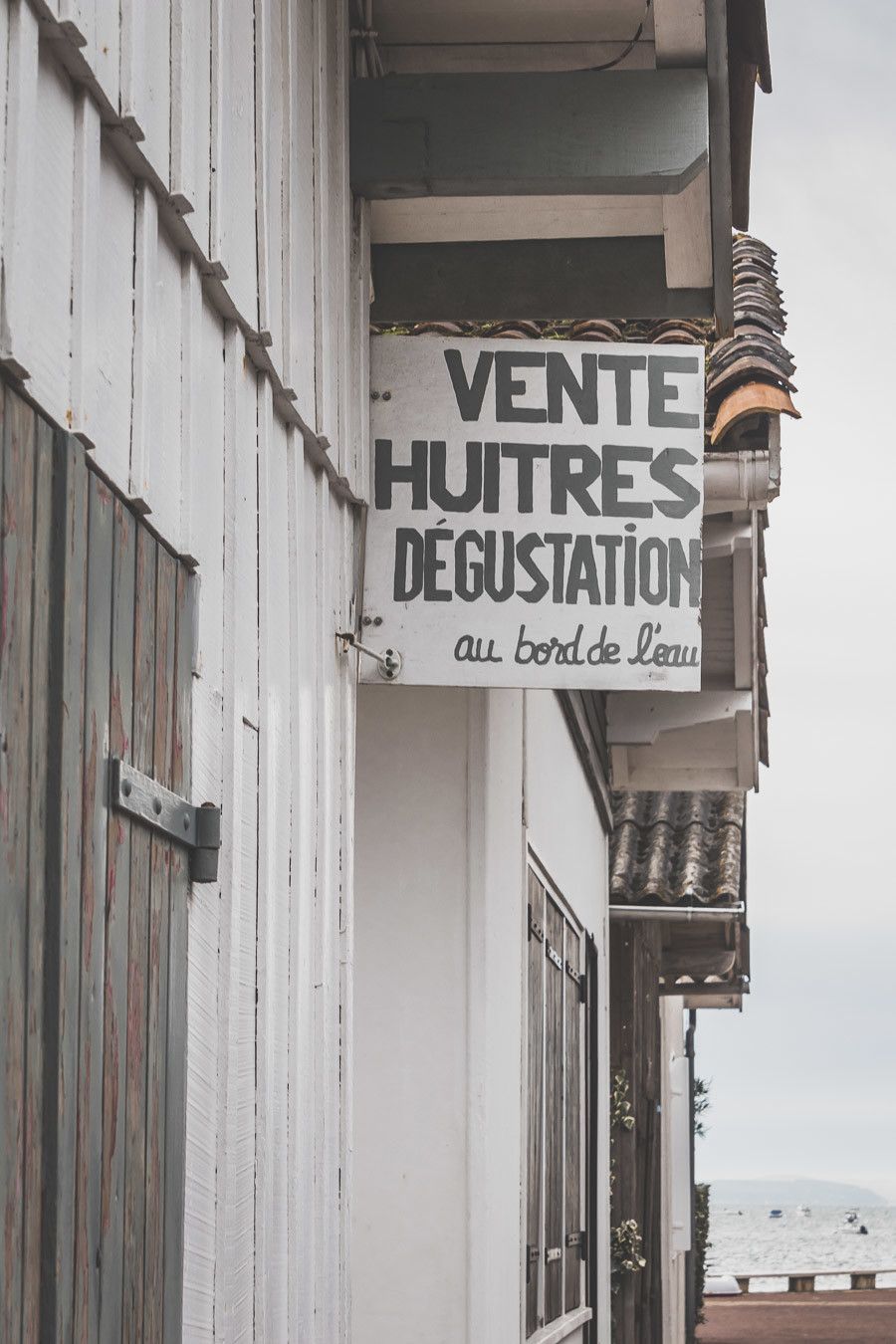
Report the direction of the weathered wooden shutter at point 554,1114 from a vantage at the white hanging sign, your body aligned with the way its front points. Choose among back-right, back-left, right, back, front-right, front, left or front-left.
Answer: back

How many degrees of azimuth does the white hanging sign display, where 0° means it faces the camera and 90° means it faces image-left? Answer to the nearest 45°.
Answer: approximately 0°

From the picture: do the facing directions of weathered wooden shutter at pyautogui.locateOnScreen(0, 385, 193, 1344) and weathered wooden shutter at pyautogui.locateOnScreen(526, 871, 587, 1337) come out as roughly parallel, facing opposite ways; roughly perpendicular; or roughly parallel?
roughly parallel

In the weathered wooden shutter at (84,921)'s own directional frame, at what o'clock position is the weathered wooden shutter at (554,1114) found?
the weathered wooden shutter at (554,1114) is roughly at 8 o'clock from the weathered wooden shutter at (84,921).

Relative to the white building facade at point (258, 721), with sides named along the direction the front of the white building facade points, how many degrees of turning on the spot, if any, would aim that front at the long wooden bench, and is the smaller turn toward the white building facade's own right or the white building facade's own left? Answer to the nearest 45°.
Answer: approximately 90° to the white building facade's own left

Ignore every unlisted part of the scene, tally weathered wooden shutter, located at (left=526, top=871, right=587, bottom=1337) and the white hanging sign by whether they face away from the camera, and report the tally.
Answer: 0

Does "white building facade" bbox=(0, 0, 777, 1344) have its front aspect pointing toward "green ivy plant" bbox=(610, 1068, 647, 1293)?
no

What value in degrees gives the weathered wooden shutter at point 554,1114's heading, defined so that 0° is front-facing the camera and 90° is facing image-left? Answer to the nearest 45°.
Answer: approximately 315°

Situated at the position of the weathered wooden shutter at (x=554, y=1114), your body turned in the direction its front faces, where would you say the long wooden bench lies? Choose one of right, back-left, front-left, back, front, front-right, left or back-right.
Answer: back-left

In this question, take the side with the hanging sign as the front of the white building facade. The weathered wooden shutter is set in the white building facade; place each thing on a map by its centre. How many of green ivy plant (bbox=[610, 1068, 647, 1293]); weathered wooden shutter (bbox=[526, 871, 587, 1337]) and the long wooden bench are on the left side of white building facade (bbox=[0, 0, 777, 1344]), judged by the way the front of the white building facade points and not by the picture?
3

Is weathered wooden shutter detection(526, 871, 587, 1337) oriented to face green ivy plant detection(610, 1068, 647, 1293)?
no

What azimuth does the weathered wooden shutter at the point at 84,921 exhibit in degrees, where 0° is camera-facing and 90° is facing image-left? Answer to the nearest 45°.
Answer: approximately 315°

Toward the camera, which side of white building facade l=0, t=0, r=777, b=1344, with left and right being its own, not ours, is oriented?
right
